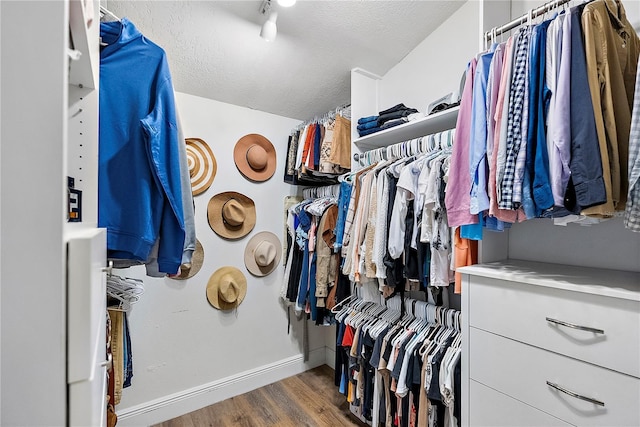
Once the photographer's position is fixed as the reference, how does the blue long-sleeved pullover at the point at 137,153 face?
facing the viewer

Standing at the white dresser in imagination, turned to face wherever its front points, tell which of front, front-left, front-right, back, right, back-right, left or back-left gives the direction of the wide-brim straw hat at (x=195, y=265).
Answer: front-right

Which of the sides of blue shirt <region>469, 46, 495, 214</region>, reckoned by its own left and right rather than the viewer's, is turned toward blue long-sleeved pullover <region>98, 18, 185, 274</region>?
right

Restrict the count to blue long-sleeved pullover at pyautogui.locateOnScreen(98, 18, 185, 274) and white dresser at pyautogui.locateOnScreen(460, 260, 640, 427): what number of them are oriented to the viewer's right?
0

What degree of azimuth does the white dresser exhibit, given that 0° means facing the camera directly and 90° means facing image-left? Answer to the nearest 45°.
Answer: approximately 45°

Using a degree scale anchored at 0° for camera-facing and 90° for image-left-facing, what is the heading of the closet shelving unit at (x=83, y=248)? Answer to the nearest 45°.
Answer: approximately 270°

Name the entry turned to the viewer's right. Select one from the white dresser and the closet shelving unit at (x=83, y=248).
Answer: the closet shelving unit

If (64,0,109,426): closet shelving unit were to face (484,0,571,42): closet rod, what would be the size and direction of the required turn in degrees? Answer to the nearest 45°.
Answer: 0° — it already faces it

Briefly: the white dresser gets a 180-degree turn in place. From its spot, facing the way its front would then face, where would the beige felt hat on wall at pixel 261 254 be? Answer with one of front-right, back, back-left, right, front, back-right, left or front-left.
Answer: back-left

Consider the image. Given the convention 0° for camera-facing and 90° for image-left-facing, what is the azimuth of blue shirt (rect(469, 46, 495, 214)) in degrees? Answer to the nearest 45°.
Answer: approximately 315°

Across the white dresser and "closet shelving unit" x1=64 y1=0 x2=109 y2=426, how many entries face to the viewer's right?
1

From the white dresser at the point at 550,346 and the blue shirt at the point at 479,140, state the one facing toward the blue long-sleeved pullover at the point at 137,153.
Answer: the white dresser
